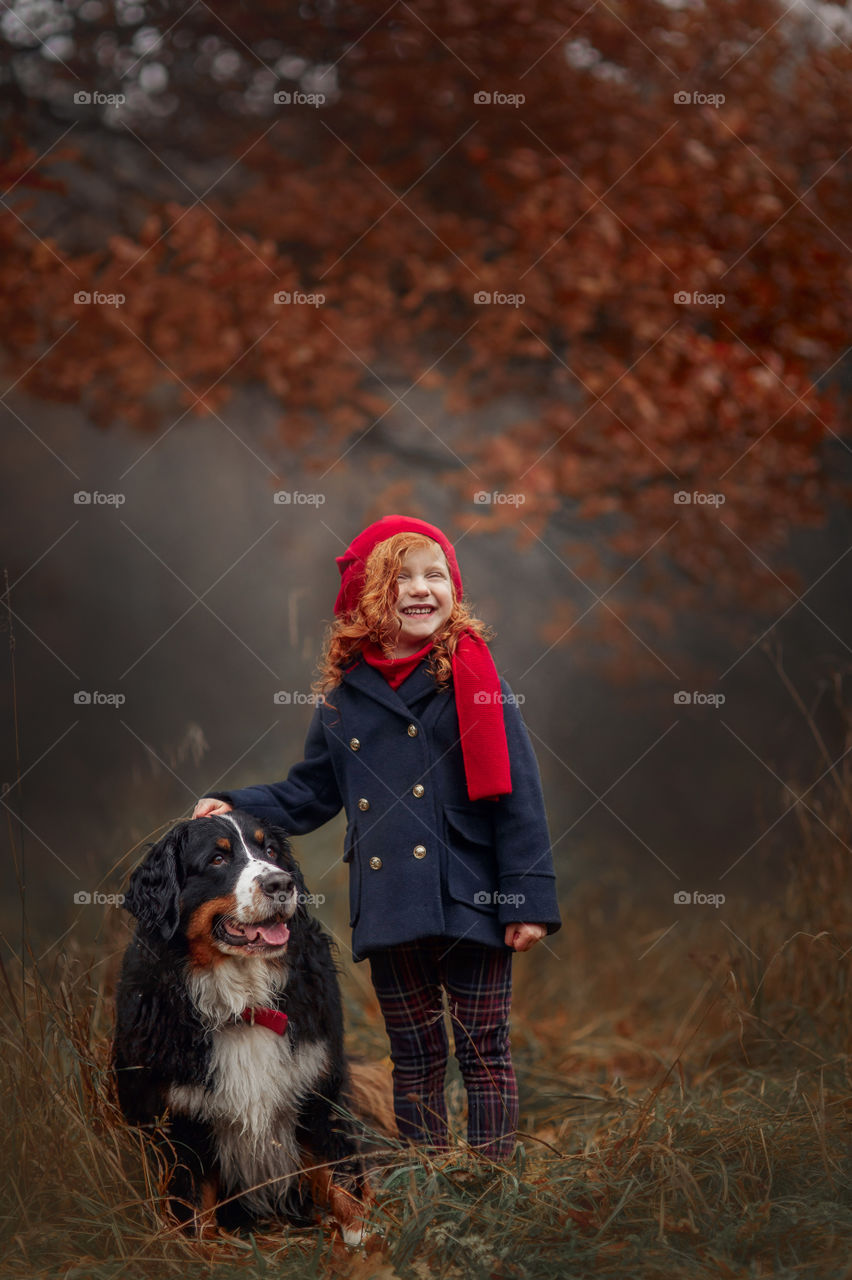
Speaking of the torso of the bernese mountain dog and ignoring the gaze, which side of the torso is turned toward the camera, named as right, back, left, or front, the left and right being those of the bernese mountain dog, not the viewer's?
front
